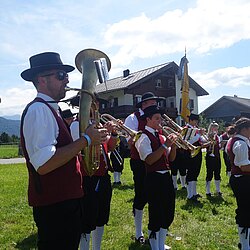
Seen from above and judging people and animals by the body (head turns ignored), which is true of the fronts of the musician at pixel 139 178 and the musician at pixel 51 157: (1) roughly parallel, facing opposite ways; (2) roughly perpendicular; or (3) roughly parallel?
roughly parallel

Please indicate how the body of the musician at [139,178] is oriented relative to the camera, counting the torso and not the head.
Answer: to the viewer's right

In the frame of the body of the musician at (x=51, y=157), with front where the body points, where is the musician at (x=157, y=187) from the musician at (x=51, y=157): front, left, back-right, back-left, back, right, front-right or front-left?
front-left

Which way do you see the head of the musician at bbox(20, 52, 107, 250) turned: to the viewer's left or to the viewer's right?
to the viewer's right

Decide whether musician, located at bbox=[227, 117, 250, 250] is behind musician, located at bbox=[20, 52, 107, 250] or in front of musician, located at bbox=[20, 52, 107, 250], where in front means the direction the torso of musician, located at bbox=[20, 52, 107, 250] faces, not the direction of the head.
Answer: in front

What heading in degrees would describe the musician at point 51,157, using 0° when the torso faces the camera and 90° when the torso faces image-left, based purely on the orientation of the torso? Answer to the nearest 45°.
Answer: approximately 270°

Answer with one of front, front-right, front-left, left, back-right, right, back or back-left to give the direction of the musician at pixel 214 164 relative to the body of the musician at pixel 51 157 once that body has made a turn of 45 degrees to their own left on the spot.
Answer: front

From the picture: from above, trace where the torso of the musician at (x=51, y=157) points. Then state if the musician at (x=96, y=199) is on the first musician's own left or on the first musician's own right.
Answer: on the first musician's own left
